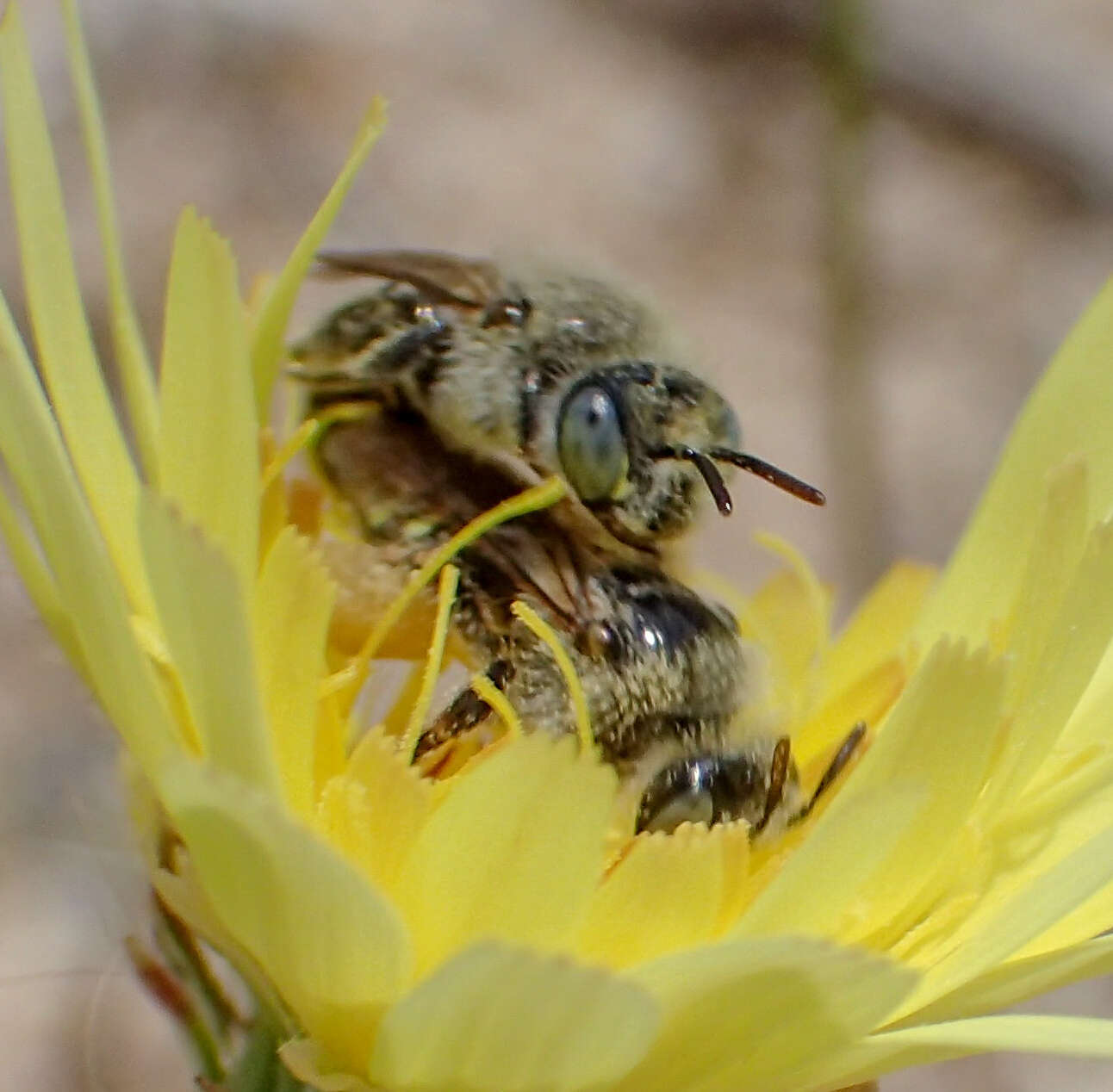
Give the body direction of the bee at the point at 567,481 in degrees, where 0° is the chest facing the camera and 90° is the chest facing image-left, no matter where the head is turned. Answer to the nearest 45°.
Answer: approximately 315°

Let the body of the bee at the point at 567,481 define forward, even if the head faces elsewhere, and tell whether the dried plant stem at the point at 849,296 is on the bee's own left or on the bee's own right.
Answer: on the bee's own left
